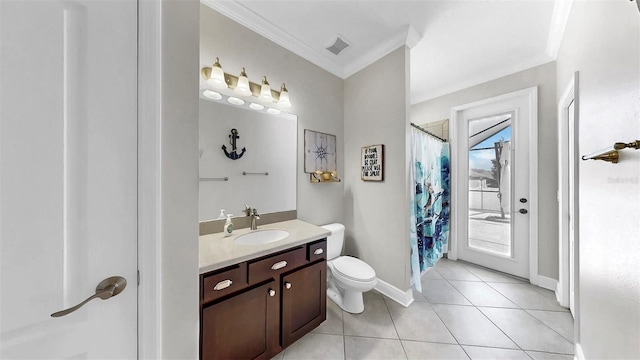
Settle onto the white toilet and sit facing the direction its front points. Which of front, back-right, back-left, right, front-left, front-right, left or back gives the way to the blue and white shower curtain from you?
left

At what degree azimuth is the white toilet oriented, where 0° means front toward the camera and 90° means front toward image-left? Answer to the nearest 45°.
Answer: approximately 315°

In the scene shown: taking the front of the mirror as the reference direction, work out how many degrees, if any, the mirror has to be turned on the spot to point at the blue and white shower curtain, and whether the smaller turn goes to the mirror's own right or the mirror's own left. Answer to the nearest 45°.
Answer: approximately 45° to the mirror's own left

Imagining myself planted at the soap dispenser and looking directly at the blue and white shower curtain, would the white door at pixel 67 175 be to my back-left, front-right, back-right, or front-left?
back-right

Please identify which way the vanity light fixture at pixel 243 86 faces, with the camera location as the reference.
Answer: facing the viewer and to the right of the viewer

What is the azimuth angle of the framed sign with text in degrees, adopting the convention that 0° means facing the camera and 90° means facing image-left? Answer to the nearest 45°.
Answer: approximately 45°

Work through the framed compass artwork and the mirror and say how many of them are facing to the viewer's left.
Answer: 0

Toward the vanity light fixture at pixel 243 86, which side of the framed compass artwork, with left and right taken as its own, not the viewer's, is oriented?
right

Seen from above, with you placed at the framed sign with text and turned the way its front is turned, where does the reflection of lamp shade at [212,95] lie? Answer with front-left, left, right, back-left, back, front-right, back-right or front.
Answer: front

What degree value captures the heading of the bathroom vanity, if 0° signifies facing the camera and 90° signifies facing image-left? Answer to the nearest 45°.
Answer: approximately 315°

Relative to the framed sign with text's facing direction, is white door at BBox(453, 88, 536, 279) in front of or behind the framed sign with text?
behind
